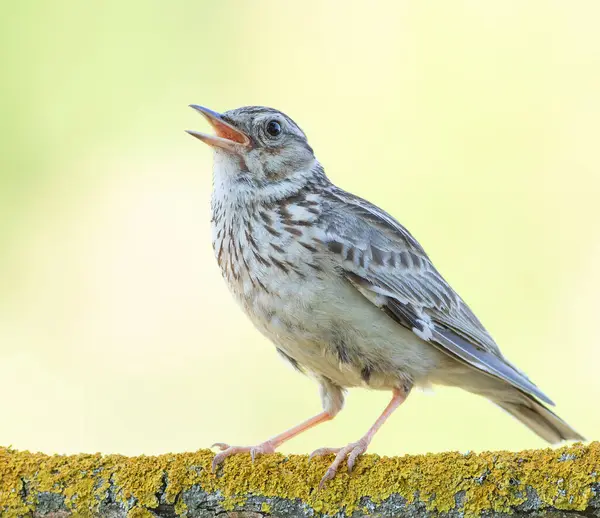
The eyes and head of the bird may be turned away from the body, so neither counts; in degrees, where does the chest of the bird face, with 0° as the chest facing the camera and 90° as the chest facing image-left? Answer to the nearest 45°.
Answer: approximately 90°
